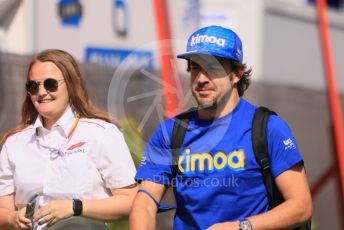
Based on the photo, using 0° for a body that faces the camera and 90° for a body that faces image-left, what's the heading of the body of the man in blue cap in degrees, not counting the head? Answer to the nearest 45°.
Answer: approximately 45°

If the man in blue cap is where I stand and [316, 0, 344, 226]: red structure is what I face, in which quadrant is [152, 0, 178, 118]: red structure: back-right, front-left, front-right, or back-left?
front-left

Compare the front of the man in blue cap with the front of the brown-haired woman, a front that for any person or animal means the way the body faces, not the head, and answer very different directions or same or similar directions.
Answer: same or similar directions

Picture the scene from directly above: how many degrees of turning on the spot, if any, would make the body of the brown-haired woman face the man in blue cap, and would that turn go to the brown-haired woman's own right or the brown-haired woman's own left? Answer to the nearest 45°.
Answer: approximately 90° to the brown-haired woman's own left

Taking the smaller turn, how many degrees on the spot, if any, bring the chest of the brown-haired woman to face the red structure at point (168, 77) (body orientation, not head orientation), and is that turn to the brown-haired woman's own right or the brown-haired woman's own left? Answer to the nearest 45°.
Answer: approximately 180°

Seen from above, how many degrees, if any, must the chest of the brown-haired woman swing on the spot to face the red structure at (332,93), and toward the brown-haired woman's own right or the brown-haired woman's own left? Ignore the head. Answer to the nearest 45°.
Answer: approximately 180°

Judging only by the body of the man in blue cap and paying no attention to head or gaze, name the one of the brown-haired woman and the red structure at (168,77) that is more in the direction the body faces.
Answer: the brown-haired woman

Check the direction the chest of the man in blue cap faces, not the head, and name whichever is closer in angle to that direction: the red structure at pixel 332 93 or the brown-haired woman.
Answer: the brown-haired woman

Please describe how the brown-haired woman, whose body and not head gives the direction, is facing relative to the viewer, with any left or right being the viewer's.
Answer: facing the viewer and to the left of the viewer

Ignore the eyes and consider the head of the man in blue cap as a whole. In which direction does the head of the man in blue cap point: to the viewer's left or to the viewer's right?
to the viewer's left
